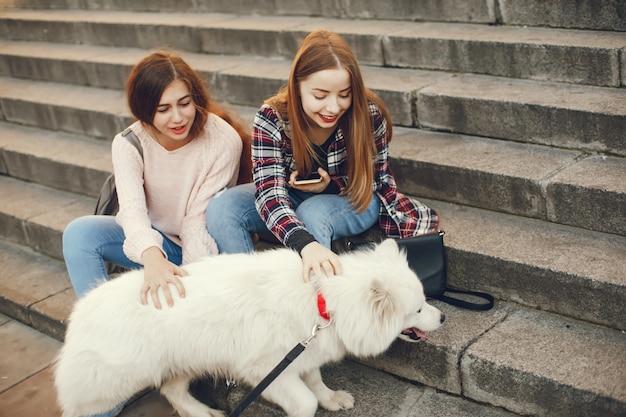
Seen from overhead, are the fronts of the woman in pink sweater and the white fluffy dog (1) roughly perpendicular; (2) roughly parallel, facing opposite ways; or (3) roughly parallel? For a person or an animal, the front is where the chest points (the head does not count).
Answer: roughly perpendicular

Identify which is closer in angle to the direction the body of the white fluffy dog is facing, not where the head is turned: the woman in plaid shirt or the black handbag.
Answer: the black handbag

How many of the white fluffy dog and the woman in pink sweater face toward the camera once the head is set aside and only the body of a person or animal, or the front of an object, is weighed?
1

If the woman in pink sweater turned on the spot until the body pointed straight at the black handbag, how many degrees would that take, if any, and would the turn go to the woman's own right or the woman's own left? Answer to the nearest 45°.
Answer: approximately 45° to the woman's own left

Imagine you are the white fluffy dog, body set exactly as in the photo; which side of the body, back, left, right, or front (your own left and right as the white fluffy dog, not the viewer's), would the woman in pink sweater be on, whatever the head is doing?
left

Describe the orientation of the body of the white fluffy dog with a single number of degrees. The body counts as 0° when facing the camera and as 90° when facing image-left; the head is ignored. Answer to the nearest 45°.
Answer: approximately 270°

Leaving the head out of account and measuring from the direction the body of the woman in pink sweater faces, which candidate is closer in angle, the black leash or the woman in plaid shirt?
the black leash

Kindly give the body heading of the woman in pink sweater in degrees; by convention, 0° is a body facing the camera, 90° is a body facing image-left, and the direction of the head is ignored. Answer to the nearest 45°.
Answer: approximately 0°

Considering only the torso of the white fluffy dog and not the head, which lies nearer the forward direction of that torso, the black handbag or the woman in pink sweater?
the black handbag

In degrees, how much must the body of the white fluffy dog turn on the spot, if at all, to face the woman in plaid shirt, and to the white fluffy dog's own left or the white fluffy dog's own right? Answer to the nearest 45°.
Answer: approximately 45° to the white fluffy dog's own left
